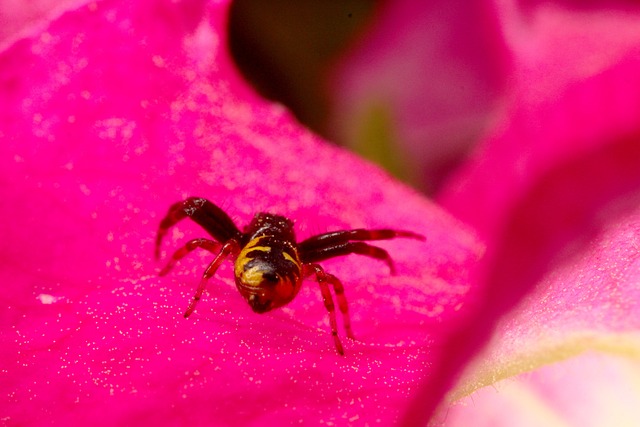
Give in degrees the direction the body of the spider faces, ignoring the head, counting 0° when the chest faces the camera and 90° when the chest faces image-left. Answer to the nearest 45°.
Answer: approximately 180°
